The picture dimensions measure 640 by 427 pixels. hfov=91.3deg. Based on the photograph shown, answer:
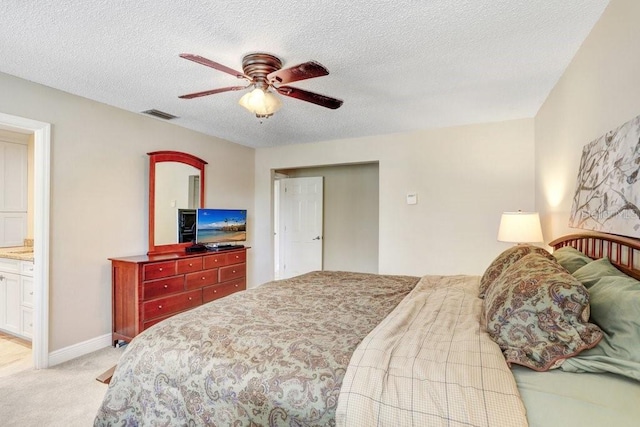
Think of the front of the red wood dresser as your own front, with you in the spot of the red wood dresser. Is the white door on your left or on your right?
on your left

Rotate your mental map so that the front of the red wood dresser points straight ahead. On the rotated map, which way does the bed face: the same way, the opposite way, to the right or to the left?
the opposite way

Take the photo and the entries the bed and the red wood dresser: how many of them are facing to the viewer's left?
1

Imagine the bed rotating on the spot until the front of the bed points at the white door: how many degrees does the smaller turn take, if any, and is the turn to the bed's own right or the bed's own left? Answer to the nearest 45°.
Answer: approximately 90° to the bed's own right

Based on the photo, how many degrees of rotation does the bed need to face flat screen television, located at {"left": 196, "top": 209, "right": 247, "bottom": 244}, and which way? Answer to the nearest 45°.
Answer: approximately 45° to its right

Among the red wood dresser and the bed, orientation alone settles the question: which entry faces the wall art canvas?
the red wood dresser

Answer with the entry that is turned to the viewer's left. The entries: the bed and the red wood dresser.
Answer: the bed

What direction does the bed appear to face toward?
to the viewer's left

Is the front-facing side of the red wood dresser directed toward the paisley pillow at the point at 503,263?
yes

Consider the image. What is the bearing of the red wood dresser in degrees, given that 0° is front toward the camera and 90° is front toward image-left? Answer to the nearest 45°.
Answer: approximately 315°
